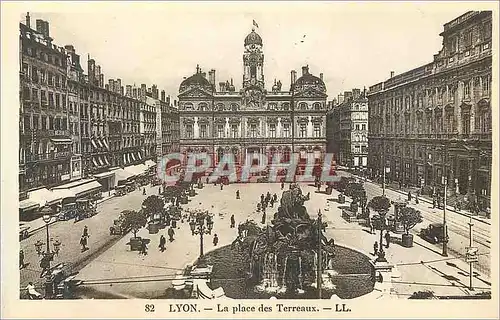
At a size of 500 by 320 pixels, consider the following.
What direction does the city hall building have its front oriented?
toward the camera

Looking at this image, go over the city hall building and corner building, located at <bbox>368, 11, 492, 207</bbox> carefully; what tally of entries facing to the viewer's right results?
0

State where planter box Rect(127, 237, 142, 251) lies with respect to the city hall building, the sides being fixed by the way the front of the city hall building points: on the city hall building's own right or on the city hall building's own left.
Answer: on the city hall building's own right

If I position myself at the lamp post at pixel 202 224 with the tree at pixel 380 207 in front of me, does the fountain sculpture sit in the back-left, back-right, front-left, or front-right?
front-right

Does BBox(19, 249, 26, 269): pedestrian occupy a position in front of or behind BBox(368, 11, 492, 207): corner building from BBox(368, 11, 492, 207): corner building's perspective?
in front

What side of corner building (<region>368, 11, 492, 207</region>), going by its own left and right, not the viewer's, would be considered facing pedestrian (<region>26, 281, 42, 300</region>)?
front

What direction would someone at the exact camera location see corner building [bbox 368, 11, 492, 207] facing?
facing the viewer and to the left of the viewer
